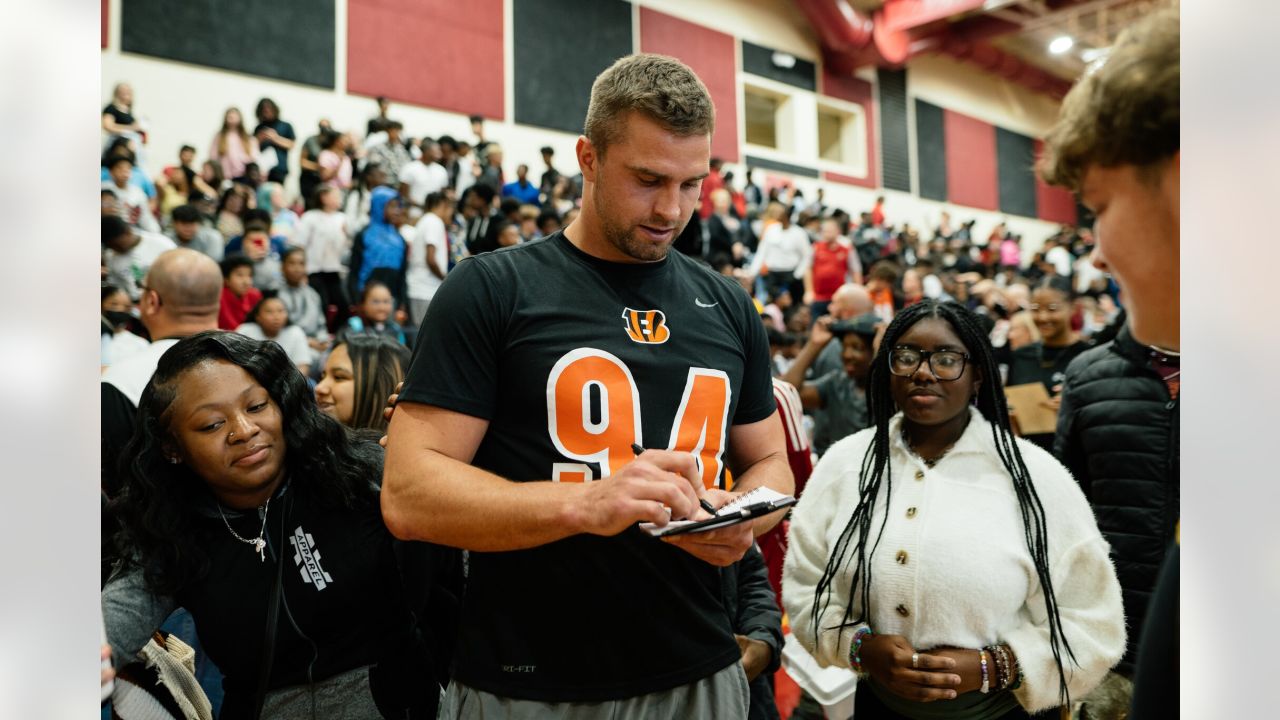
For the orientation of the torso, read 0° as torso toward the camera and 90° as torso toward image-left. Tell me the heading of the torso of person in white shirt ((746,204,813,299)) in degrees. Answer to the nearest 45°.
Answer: approximately 0°

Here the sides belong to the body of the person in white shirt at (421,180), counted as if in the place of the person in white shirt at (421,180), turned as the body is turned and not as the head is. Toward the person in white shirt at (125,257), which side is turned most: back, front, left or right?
right

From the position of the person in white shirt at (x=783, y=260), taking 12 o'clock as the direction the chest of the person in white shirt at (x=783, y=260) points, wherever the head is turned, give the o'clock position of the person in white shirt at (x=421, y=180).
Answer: the person in white shirt at (x=421, y=180) is roughly at 2 o'clock from the person in white shirt at (x=783, y=260).

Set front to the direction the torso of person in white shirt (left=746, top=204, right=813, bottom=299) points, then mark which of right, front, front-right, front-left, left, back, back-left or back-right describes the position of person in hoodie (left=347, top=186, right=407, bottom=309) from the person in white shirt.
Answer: front-right

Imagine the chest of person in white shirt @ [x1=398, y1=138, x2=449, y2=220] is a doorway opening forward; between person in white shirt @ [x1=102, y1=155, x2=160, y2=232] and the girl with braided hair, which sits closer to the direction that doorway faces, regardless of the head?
the girl with braided hair

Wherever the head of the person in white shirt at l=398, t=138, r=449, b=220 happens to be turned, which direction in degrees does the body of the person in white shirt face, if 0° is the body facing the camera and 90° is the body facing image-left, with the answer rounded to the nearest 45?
approximately 315°

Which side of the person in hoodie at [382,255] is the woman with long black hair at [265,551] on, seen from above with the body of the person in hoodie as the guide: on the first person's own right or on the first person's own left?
on the first person's own right

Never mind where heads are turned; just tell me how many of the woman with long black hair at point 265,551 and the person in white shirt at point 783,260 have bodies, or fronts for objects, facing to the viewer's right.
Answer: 0

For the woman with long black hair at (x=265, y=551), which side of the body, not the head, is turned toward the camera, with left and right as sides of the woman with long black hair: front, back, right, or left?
front

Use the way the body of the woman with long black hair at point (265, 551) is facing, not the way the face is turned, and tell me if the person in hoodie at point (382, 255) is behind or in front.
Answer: behind

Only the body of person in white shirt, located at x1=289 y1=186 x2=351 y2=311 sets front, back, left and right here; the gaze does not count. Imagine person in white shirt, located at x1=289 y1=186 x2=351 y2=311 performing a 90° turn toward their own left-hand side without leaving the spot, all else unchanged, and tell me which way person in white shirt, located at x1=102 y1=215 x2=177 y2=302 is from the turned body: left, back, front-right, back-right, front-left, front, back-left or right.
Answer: back

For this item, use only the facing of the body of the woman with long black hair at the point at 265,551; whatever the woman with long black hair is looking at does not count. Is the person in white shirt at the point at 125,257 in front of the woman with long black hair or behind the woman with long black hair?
behind
